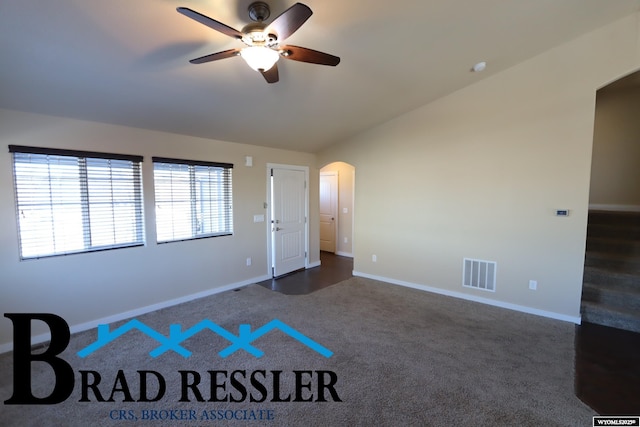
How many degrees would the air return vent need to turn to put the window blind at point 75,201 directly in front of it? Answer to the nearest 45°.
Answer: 0° — it already faces it

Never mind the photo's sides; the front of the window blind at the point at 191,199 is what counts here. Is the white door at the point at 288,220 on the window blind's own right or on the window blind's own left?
on the window blind's own left

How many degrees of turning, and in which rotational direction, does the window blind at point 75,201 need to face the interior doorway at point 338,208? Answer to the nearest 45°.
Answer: approximately 45° to its left

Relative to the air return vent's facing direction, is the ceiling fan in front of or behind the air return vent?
in front

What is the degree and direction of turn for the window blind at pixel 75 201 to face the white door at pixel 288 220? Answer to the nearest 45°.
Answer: approximately 45° to its left

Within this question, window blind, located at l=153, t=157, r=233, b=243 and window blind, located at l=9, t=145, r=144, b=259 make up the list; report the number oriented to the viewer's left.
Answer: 0

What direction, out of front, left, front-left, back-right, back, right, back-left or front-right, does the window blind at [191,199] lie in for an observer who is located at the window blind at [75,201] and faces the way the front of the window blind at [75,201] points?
front-left

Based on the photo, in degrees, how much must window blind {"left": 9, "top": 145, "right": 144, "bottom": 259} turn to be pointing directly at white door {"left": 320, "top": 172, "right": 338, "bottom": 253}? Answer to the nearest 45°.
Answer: approximately 45° to its left

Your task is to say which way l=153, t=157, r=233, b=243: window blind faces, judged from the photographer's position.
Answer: facing the viewer and to the right of the viewer

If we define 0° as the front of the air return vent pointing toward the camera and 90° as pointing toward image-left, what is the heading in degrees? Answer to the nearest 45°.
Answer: approximately 45°

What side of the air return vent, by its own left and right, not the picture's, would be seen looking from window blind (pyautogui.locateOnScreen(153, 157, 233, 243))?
front
